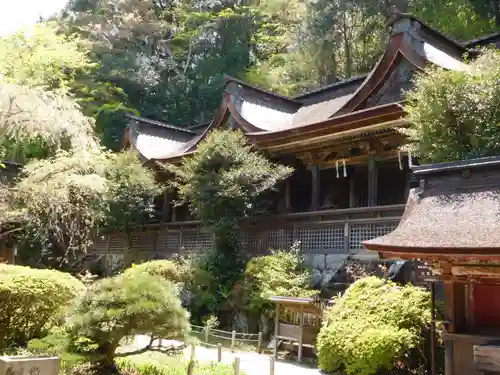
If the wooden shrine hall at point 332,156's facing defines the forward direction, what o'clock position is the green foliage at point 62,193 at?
The green foliage is roughly at 1 o'clock from the wooden shrine hall.

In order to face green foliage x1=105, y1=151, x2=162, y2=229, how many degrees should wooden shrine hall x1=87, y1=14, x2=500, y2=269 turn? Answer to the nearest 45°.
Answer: approximately 90° to its right

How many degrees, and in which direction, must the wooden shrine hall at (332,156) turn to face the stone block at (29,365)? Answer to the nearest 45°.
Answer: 0° — it already faces it

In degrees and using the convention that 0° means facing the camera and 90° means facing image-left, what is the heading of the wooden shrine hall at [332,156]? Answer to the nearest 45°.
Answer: approximately 45°

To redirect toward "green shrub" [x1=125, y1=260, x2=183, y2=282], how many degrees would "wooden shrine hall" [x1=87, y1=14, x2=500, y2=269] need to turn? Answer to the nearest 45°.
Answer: approximately 45° to its right

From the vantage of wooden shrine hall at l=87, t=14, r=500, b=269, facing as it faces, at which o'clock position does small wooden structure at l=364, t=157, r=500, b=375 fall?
The small wooden structure is roughly at 10 o'clock from the wooden shrine hall.

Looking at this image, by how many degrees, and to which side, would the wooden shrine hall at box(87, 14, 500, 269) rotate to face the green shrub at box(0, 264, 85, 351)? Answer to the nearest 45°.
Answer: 0° — it already faces it

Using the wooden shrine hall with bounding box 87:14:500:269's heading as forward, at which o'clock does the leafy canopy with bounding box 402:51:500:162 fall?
The leafy canopy is roughly at 10 o'clock from the wooden shrine hall.
